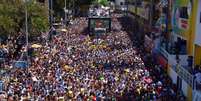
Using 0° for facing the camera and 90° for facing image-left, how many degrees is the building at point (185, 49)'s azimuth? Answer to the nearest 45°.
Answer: approximately 90°
